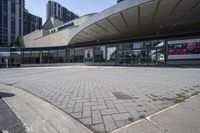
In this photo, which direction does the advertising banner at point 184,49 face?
toward the camera
